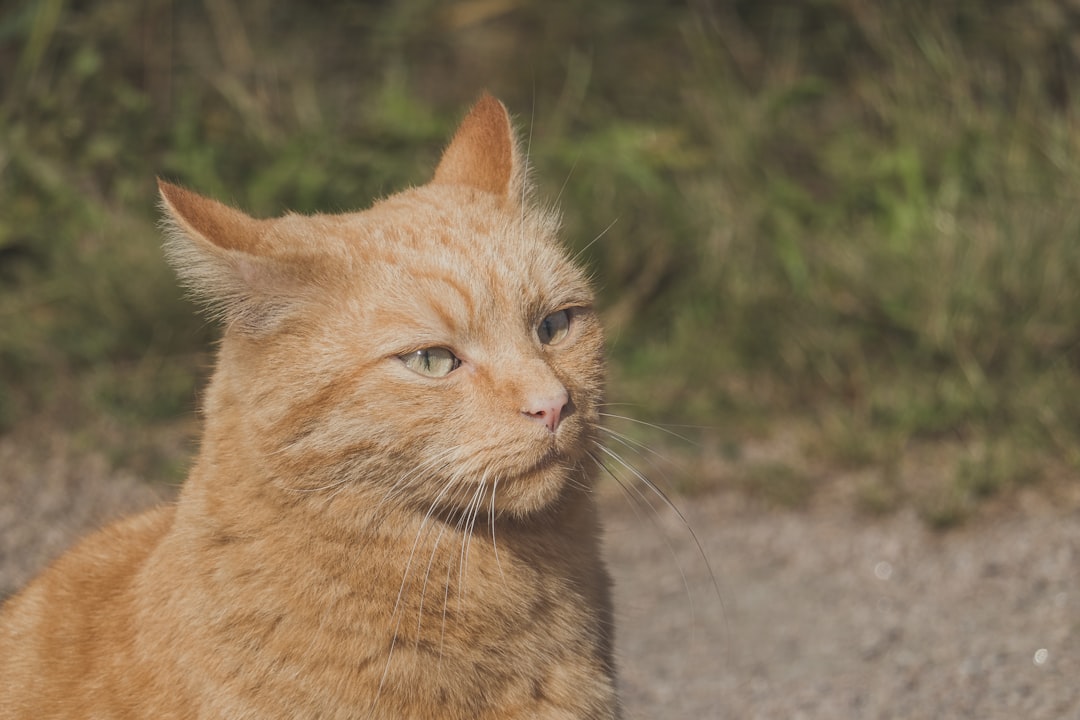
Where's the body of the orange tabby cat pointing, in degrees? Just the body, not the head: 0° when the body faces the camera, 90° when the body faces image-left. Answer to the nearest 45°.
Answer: approximately 315°
